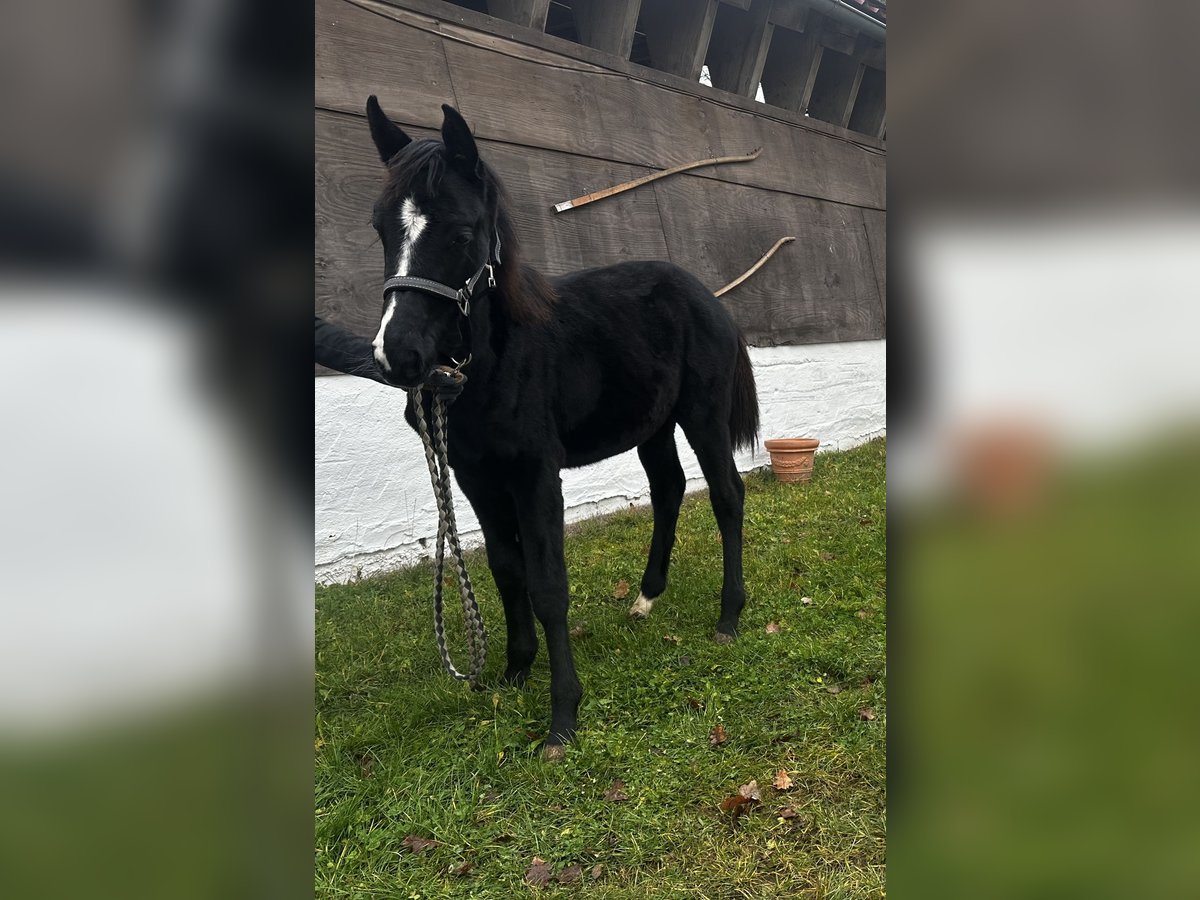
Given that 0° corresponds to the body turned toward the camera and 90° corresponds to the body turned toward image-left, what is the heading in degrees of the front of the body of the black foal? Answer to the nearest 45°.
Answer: approximately 45°

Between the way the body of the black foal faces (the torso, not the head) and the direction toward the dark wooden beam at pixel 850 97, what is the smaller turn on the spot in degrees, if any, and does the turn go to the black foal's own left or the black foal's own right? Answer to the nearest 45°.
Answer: approximately 180°

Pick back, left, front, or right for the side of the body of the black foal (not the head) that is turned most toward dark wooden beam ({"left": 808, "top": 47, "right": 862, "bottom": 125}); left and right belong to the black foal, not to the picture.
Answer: back

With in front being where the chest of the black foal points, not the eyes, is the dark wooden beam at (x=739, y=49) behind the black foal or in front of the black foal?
behind

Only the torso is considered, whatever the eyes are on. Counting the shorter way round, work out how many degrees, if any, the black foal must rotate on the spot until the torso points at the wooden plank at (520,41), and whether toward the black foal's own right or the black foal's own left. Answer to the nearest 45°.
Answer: approximately 135° to the black foal's own right

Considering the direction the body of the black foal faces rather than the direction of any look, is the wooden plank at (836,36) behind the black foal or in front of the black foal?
behind

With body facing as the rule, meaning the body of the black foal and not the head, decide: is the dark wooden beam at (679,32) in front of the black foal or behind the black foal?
behind

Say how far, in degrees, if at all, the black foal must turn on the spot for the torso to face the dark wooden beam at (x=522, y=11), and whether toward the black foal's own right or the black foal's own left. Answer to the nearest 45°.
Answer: approximately 135° to the black foal's own right

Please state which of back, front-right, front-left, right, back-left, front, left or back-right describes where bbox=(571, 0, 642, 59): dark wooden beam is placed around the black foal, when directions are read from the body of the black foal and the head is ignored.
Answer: back-right
